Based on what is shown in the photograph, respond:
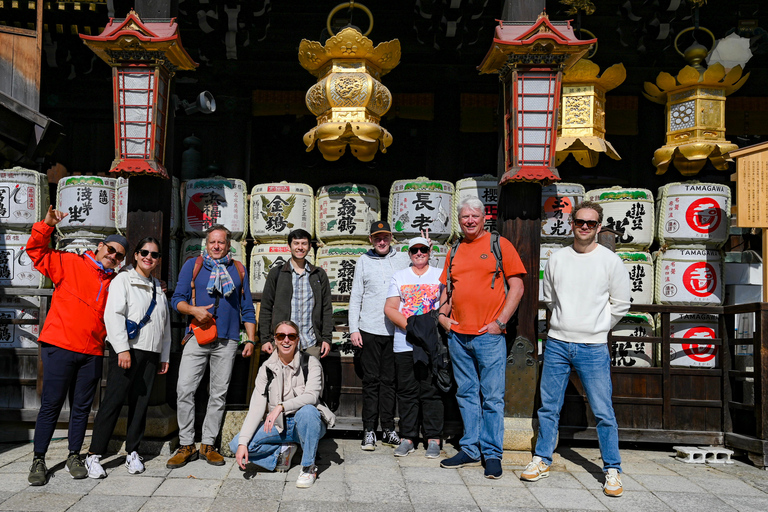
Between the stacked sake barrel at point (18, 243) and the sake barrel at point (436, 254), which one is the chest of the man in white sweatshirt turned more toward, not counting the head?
the stacked sake barrel

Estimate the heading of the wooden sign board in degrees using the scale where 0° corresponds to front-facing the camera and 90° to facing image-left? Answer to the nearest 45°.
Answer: approximately 0°

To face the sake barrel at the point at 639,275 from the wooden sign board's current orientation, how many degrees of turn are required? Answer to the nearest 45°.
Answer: approximately 90° to its right

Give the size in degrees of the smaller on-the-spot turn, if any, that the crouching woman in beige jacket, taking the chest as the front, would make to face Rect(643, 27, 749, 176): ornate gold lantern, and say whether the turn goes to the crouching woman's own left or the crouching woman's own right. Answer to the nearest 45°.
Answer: approximately 90° to the crouching woman's own left
